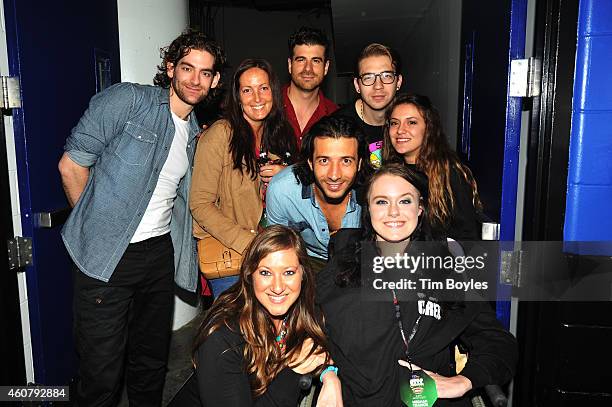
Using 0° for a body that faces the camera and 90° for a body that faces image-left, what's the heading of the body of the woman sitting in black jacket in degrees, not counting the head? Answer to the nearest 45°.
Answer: approximately 0°

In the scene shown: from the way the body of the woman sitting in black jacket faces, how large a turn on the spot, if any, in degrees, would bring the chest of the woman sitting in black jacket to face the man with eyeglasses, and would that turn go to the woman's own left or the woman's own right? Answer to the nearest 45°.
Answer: approximately 180°

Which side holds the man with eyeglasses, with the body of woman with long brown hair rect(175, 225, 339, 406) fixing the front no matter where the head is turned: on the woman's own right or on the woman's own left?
on the woman's own left

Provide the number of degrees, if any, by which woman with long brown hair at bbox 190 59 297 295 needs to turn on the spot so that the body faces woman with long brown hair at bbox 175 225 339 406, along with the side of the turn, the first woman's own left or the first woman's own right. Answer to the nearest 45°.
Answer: approximately 45° to the first woman's own right

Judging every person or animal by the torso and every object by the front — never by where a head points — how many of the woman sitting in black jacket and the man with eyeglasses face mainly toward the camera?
2

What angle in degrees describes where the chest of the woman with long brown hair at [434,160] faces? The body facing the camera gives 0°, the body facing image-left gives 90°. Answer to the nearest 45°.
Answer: approximately 45°

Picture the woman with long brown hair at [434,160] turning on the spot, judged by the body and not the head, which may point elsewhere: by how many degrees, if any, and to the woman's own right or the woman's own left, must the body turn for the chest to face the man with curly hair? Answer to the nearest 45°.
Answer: approximately 45° to the woman's own right

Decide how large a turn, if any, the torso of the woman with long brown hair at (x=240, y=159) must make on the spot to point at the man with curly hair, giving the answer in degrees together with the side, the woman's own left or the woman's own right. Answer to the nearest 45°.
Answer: approximately 135° to the woman's own right

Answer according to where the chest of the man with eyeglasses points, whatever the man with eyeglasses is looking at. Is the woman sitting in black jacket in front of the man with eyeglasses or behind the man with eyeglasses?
in front
